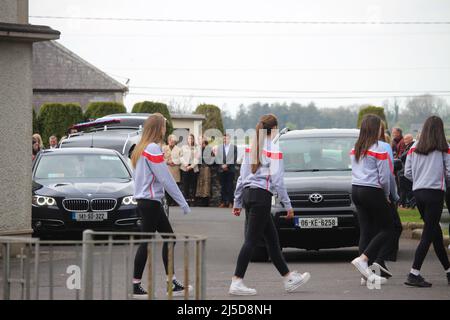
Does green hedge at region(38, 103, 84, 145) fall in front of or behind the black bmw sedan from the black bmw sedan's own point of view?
behind

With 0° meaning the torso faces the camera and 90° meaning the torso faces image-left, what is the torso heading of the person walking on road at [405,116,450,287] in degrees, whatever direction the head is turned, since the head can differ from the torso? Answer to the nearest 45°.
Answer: approximately 225°

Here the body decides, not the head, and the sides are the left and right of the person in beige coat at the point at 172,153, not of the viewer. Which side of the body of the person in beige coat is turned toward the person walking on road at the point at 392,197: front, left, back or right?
front

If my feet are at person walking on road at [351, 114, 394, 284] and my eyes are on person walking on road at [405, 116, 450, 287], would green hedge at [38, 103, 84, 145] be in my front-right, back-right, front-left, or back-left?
back-left

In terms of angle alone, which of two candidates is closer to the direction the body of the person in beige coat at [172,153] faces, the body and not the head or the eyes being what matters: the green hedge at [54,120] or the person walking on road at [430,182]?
the person walking on road

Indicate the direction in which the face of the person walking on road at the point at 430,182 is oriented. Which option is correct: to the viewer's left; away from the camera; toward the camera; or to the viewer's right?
away from the camera

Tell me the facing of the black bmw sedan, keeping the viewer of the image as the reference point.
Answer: facing the viewer

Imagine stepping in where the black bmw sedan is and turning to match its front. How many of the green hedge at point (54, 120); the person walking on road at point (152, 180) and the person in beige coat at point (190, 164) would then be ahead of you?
1

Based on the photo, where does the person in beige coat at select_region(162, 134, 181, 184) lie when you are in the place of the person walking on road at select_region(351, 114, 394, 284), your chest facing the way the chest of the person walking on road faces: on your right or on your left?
on your left

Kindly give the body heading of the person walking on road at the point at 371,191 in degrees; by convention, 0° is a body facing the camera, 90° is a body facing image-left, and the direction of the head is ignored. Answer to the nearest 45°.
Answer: approximately 225°

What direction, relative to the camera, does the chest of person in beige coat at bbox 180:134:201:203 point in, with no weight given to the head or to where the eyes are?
toward the camera
